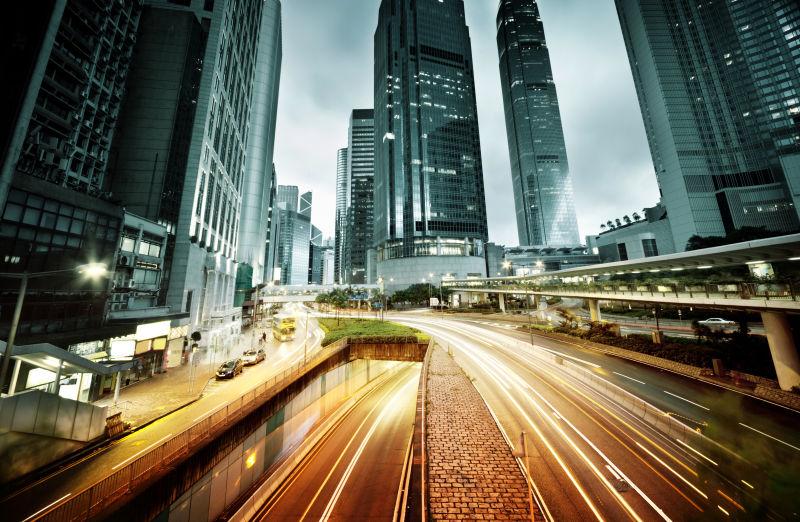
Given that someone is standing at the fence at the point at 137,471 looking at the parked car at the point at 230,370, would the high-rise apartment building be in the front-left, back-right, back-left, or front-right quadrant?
front-left
